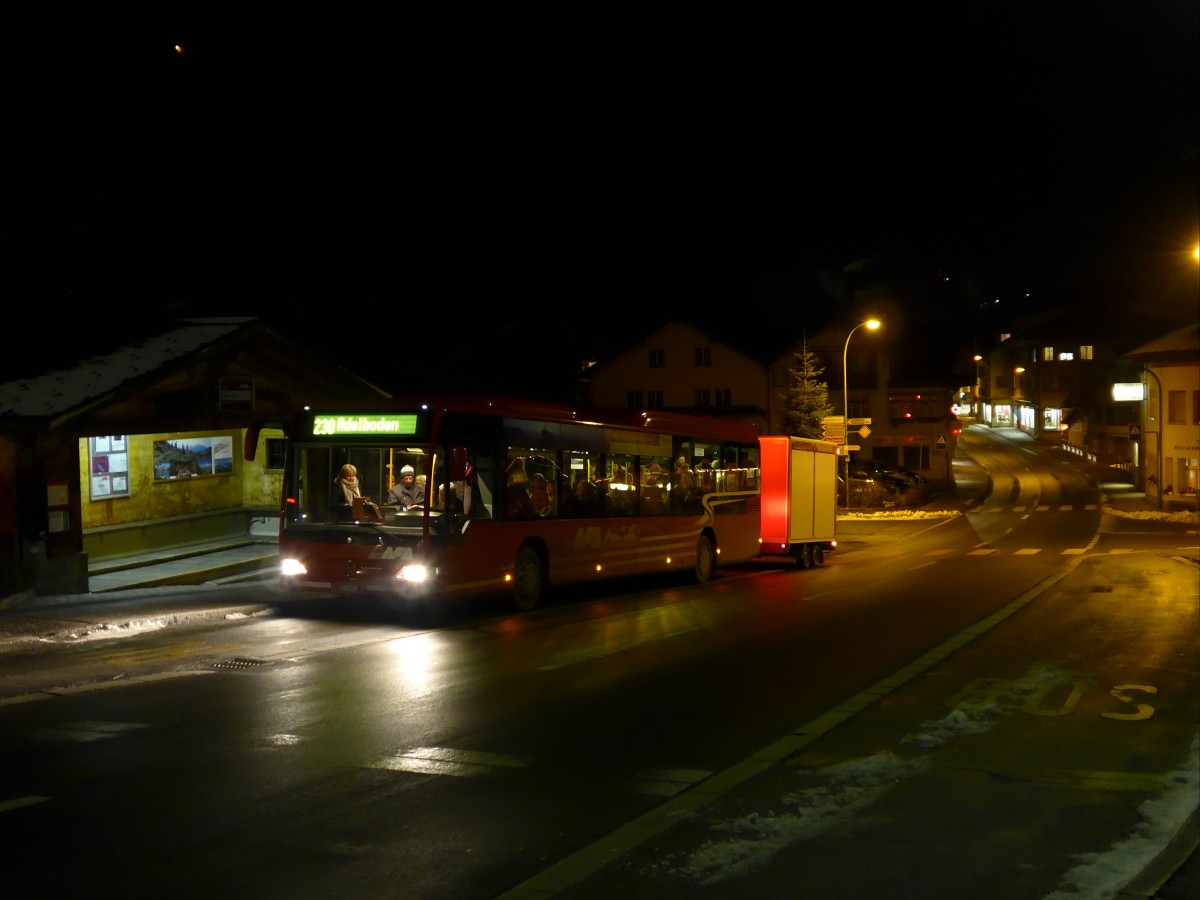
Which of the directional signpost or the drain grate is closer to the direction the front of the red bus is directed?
the drain grate

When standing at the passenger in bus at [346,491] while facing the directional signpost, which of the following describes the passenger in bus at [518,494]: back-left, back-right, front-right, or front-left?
front-right

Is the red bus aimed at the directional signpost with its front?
no

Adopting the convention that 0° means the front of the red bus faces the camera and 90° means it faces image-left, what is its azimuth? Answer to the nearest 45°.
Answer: approximately 45°

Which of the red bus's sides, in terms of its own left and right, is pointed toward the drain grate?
front
